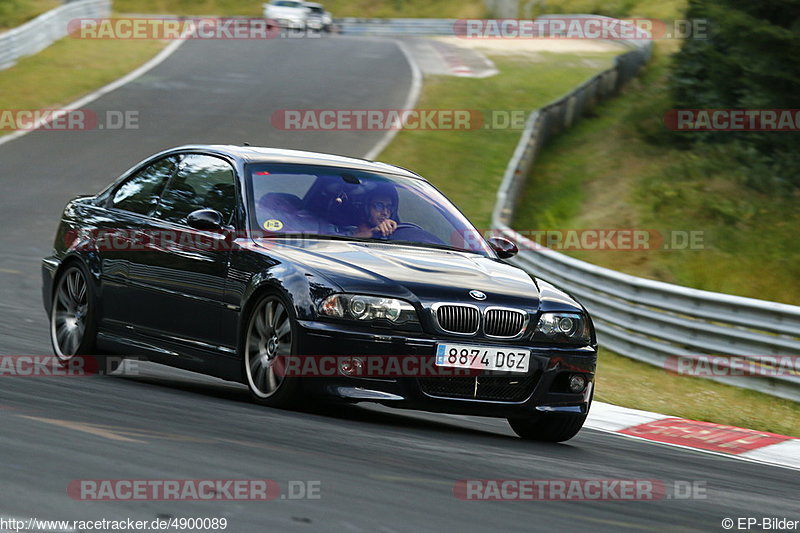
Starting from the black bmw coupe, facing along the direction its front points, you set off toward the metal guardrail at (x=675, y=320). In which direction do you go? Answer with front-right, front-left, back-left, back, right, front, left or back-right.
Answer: left

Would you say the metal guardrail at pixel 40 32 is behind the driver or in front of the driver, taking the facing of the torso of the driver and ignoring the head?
behind

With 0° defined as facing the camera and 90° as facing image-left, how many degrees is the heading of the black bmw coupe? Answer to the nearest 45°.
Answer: approximately 315°

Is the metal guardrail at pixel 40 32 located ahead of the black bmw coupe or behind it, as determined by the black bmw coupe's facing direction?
behind

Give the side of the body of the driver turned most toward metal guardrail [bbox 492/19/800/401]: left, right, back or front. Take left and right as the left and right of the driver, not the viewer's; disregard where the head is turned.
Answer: left

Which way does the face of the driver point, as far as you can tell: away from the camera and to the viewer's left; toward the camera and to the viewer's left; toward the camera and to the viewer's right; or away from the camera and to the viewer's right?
toward the camera and to the viewer's right

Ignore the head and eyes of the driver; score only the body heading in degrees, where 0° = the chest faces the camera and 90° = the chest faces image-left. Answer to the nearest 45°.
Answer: approximately 315°
